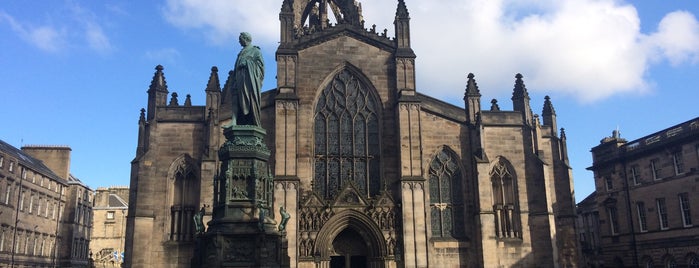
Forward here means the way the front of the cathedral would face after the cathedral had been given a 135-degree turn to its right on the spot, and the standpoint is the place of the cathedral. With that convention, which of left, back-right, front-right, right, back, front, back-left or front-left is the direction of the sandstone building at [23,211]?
front

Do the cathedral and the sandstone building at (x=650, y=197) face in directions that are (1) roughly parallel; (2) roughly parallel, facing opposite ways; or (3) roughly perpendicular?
roughly perpendicular

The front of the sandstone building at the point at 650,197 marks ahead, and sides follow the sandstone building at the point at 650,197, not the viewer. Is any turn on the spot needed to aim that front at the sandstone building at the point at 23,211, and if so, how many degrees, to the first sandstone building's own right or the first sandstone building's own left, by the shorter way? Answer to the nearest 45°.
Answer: approximately 45° to the first sandstone building's own right

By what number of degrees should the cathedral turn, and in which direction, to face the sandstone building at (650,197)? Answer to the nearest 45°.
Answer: approximately 135° to its left

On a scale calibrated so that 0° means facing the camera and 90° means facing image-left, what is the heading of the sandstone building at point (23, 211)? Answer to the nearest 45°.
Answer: approximately 315°

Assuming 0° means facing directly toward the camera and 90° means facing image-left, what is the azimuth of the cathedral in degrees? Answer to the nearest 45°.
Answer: approximately 0°

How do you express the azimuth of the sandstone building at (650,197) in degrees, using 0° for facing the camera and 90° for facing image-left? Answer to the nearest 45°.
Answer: approximately 45°

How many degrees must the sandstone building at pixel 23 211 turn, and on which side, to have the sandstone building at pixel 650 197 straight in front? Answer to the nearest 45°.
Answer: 0° — it already faces it
